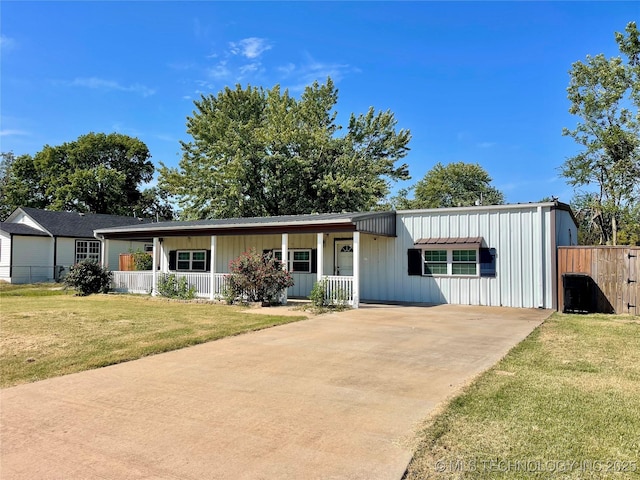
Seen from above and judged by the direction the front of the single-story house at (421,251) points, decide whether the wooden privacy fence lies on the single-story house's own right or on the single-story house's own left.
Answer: on the single-story house's own left

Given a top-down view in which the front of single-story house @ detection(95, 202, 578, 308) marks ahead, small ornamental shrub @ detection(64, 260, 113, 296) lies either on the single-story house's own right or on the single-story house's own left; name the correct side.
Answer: on the single-story house's own right

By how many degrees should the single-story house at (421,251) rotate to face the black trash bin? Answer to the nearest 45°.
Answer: approximately 45° to its left

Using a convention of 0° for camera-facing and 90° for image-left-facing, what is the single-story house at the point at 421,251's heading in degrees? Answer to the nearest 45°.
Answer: approximately 0°

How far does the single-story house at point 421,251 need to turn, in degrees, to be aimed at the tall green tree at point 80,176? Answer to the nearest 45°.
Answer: approximately 135° to its right

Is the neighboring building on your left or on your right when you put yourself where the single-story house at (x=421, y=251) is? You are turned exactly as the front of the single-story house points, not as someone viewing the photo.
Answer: on your right

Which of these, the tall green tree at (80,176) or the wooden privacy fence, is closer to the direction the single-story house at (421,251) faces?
the wooden privacy fence
